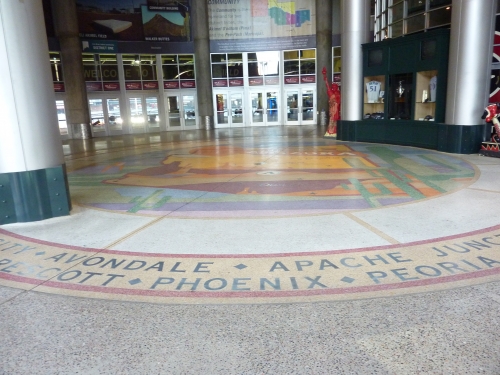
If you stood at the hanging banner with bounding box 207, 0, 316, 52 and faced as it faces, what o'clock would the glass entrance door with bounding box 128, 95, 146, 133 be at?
The glass entrance door is roughly at 3 o'clock from the hanging banner.

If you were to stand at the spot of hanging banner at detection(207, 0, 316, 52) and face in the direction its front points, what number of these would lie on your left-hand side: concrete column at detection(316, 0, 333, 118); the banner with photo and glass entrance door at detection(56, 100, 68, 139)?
1

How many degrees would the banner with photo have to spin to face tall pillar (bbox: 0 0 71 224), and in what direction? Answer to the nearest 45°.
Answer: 0° — it already faces it

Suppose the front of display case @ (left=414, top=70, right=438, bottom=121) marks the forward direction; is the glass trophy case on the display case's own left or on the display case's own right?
on the display case's own right

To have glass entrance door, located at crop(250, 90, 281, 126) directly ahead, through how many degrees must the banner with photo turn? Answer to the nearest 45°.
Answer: approximately 90° to its left

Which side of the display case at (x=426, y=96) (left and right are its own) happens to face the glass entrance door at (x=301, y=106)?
right

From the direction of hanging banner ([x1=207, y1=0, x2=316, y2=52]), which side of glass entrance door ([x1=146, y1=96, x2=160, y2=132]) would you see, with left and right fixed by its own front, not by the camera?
left

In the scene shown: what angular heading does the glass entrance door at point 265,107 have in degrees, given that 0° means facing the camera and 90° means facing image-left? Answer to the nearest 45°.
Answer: approximately 0°

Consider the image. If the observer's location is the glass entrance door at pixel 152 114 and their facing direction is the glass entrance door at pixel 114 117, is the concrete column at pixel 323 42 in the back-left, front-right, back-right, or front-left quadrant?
back-left

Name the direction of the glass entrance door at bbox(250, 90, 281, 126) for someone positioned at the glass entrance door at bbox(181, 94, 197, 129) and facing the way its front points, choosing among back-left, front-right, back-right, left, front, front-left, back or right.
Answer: left
